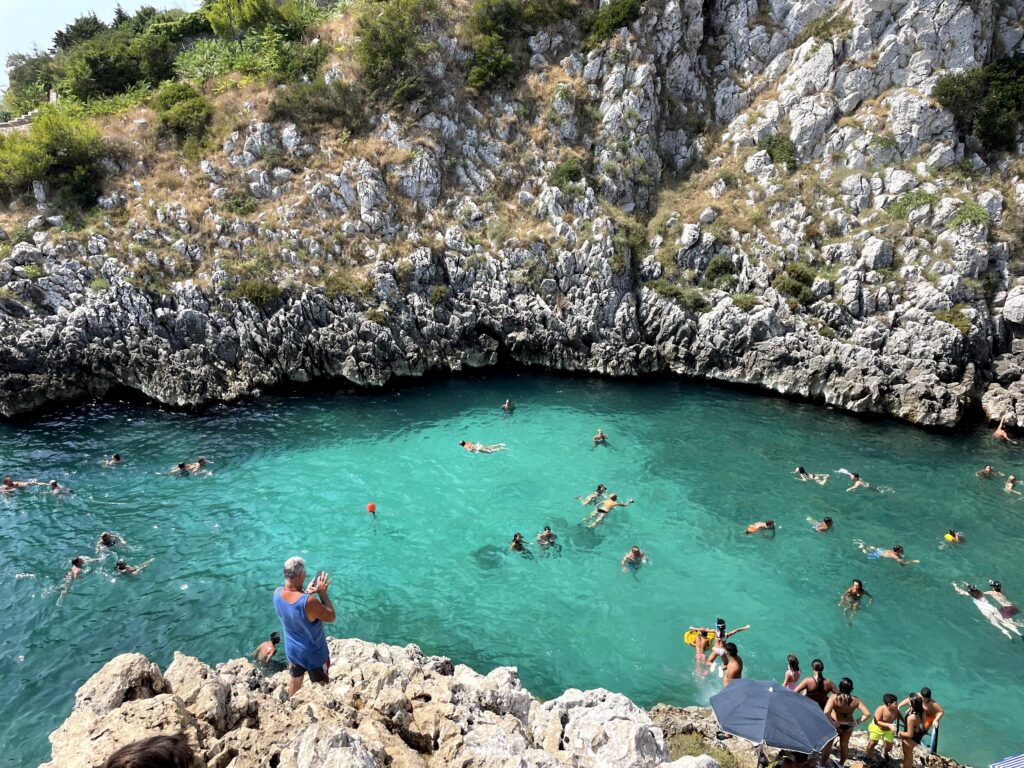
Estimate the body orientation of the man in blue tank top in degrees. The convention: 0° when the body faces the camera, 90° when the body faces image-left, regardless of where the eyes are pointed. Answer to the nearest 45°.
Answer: approximately 225°

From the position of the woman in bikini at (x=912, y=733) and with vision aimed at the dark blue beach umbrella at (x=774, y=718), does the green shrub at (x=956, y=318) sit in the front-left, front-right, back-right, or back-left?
back-right

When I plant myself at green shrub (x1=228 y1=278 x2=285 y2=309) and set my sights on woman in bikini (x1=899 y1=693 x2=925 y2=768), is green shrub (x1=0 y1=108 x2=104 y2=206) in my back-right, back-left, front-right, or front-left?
back-right
